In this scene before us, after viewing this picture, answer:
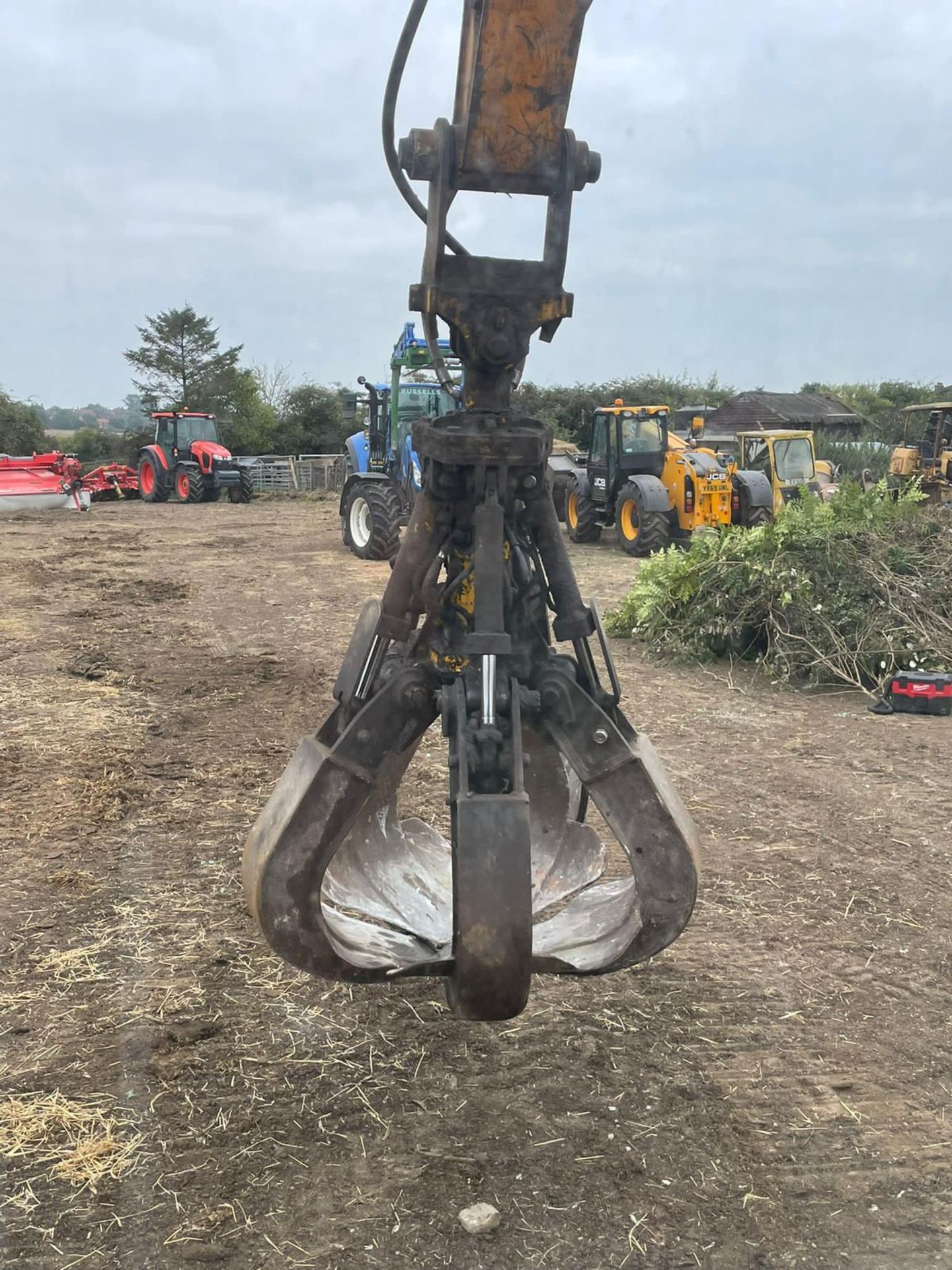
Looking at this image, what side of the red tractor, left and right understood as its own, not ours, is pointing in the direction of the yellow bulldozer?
front

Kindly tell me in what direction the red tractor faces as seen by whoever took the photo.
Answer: facing the viewer and to the right of the viewer

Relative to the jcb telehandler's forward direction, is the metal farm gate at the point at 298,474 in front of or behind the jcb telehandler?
in front

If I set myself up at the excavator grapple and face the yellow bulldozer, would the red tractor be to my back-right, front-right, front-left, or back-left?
front-left

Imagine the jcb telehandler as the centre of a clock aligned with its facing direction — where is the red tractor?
The red tractor is roughly at 12 o'clock from the jcb telehandler.

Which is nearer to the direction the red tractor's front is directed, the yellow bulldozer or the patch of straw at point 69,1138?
the yellow bulldozer

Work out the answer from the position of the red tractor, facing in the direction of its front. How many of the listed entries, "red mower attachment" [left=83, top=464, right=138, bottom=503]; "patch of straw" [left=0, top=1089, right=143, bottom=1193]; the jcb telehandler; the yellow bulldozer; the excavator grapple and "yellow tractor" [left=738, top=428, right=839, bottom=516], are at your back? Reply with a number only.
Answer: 1

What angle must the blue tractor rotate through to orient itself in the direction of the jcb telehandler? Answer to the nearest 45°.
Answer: approximately 45° to its left

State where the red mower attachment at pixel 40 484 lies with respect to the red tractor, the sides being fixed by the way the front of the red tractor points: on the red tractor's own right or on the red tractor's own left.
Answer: on the red tractor's own right

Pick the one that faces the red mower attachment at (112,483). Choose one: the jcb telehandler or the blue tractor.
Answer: the jcb telehandler

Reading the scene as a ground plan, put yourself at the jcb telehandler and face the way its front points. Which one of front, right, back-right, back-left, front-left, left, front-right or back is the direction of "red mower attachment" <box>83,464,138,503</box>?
front
